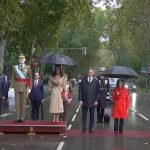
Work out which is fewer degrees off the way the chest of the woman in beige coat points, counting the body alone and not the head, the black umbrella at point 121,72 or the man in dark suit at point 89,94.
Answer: the man in dark suit

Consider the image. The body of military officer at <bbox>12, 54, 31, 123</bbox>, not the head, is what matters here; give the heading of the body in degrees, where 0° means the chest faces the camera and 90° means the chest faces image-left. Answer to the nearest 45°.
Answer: approximately 0°

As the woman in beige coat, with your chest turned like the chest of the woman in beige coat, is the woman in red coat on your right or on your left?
on your left

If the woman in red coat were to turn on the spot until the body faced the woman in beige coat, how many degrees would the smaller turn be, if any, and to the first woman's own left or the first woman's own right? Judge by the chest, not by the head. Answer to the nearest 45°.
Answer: approximately 90° to the first woman's own right
